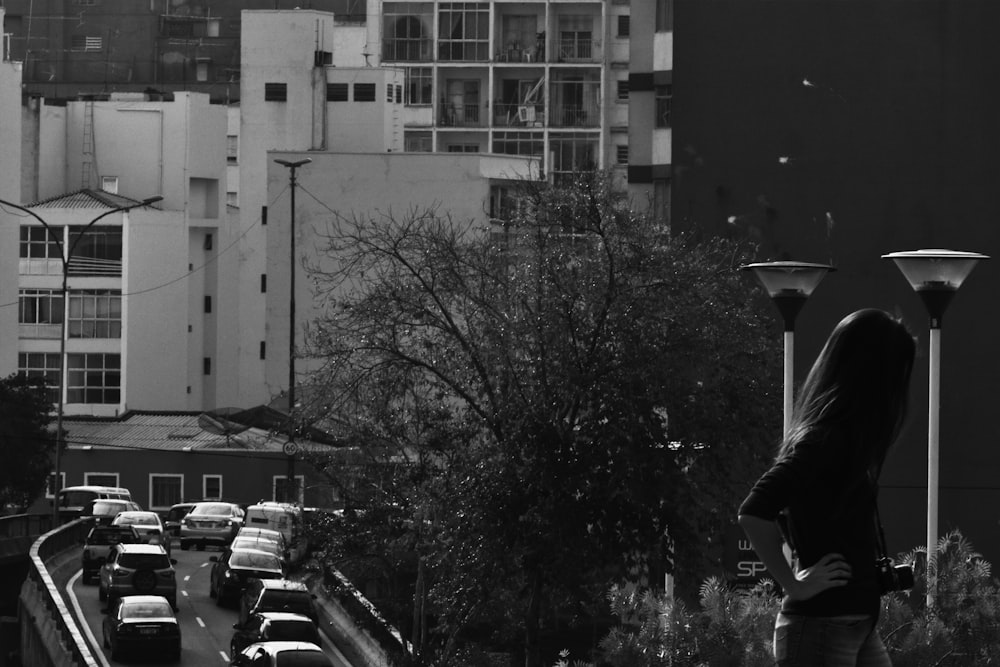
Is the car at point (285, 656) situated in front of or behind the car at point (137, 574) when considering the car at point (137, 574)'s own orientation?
behind

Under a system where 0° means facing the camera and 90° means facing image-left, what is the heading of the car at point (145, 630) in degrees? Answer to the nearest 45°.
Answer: approximately 180°

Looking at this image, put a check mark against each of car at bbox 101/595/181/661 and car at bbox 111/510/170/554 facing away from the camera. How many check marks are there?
2

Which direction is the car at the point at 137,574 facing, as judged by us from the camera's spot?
facing away from the viewer

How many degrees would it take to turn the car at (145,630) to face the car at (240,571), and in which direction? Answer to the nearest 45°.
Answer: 0° — it already faces it

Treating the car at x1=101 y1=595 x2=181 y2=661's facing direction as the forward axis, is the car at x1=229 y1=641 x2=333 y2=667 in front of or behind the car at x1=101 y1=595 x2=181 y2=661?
behind

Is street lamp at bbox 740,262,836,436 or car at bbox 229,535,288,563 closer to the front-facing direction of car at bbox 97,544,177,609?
the car

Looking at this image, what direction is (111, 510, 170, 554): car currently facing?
away from the camera

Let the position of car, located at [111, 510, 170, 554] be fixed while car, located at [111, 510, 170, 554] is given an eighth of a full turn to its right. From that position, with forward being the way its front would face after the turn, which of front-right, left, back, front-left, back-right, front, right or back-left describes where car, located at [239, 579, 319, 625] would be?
back-right

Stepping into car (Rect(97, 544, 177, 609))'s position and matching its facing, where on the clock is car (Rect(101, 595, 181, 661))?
car (Rect(101, 595, 181, 661)) is roughly at 6 o'clock from car (Rect(97, 544, 177, 609)).

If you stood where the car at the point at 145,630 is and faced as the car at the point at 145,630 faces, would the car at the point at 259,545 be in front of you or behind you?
in front

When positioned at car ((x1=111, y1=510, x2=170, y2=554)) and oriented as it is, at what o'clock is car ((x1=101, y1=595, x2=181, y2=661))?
car ((x1=101, y1=595, x2=181, y2=661)) is roughly at 6 o'clock from car ((x1=111, y1=510, x2=170, y2=554)).

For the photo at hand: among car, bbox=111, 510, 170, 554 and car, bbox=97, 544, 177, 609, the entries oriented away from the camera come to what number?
2

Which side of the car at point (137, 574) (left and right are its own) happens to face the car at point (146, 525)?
front
